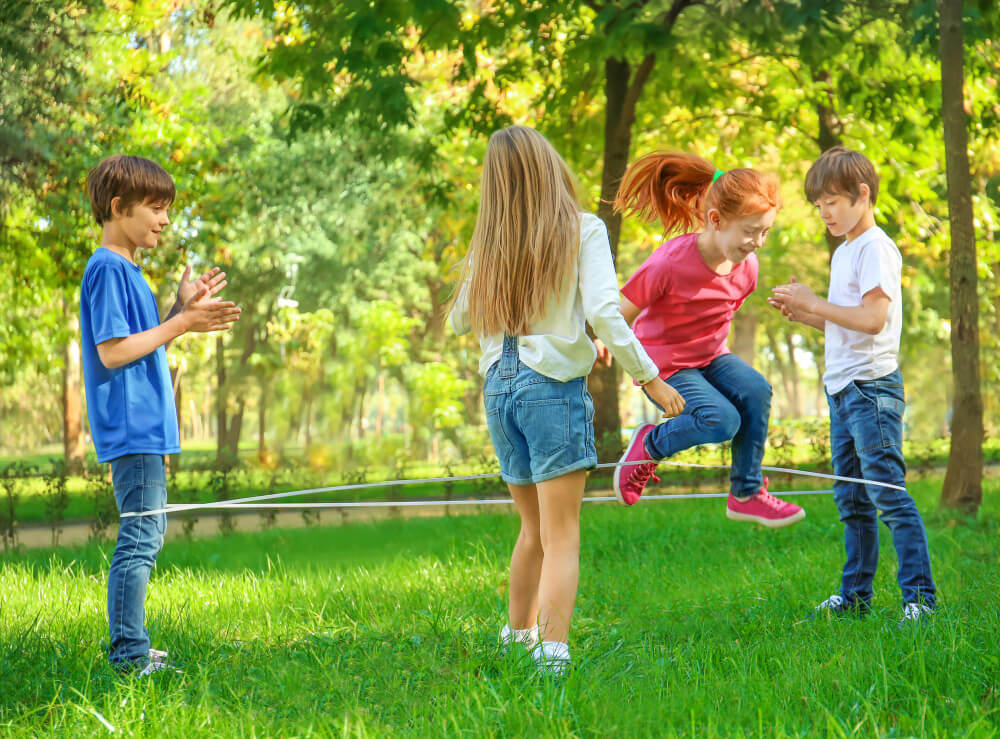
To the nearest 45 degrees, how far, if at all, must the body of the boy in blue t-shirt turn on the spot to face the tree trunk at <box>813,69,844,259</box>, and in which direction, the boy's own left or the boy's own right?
approximately 45° to the boy's own left

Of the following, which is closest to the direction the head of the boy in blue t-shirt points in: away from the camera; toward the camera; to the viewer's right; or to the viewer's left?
to the viewer's right

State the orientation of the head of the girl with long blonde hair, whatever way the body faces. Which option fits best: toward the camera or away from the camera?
away from the camera

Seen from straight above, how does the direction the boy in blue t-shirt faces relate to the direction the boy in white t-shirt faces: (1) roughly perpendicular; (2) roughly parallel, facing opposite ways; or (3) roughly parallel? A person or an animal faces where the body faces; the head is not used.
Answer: roughly parallel, facing opposite ways

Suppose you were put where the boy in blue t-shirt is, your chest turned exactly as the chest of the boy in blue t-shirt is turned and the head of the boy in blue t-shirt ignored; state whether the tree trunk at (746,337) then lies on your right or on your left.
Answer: on your left

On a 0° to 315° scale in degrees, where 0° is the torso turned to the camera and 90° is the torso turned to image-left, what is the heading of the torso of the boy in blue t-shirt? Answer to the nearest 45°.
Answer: approximately 270°

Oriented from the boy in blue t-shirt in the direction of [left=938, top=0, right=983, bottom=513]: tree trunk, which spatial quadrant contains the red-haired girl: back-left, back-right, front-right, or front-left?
front-right

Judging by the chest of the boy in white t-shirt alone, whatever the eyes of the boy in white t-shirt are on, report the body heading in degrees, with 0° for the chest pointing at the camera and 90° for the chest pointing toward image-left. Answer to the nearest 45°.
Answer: approximately 45°

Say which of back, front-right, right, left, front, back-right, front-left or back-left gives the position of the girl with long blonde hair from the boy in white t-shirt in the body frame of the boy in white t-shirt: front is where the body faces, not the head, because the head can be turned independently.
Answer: front

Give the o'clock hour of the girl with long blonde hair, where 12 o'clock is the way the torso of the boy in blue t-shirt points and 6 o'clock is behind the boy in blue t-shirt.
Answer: The girl with long blonde hair is roughly at 1 o'clock from the boy in blue t-shirt.
